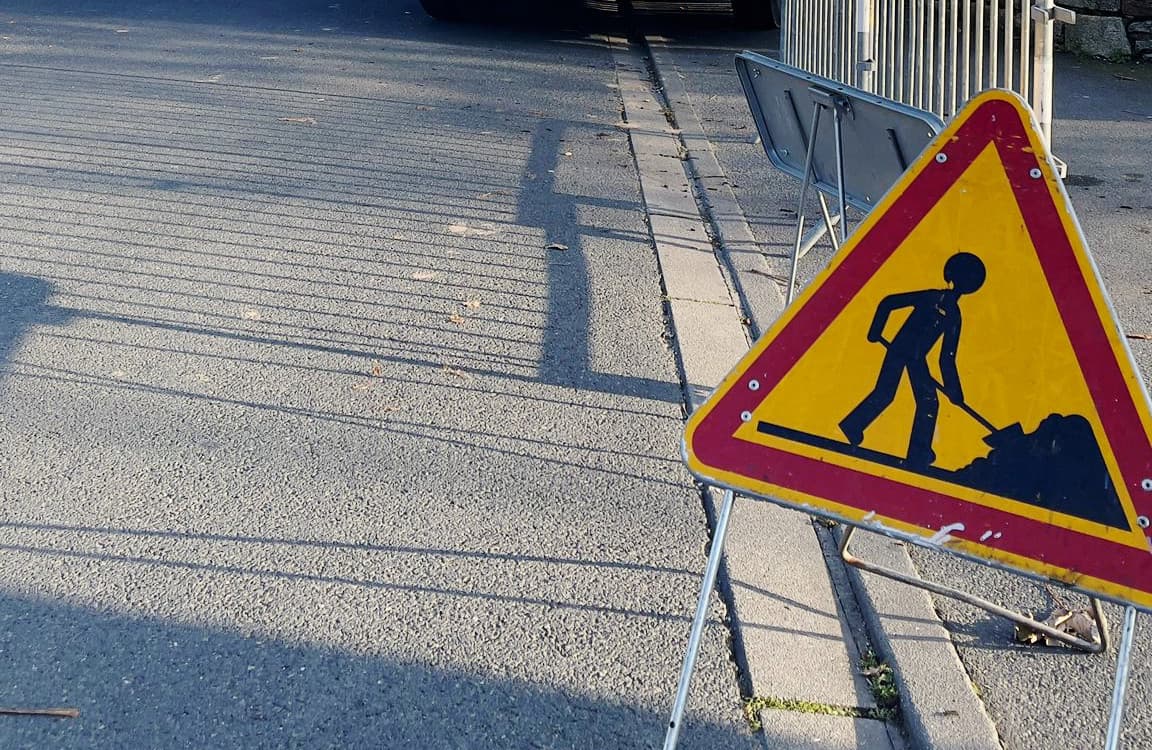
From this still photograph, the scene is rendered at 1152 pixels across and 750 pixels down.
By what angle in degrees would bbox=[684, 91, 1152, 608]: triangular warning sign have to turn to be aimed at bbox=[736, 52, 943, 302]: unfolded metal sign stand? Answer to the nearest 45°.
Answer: approximately 135° to its right

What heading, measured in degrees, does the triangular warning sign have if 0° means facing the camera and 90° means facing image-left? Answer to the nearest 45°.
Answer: approximately 45°

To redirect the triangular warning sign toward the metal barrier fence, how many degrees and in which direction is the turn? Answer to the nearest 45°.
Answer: approximately 135° to its right

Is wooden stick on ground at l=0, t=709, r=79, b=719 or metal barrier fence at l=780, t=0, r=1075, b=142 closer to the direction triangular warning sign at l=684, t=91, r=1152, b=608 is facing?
the wooden stick on ground

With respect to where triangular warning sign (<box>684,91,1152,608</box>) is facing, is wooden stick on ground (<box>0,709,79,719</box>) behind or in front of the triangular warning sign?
in front

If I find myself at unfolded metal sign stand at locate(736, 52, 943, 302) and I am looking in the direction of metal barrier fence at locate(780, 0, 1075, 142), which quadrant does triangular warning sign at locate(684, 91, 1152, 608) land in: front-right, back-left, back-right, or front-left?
back-right

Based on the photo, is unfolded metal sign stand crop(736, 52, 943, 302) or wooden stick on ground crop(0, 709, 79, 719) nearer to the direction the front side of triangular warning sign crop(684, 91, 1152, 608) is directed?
the wooden stick on ground

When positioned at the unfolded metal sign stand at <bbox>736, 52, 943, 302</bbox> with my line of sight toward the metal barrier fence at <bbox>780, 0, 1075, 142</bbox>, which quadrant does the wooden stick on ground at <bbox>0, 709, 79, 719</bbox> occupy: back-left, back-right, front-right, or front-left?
back-left
